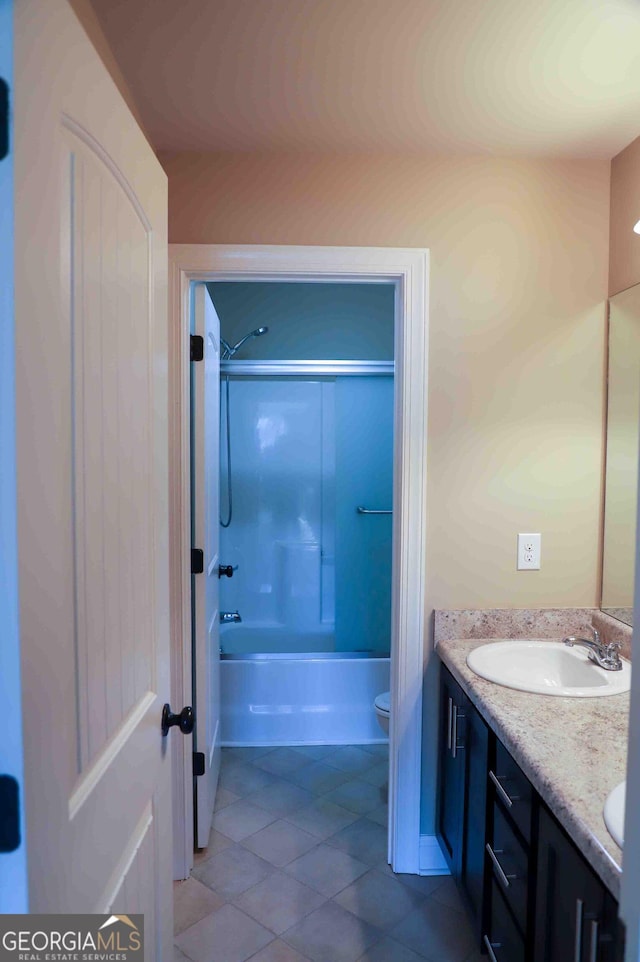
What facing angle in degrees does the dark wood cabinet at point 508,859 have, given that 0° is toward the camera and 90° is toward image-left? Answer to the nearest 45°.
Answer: approximately 90°

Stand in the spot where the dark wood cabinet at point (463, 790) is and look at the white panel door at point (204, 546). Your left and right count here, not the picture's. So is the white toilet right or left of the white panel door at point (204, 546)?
right

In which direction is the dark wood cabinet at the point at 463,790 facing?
to the viewer's left

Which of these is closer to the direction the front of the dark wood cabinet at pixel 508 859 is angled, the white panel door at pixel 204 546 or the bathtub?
the white panel door
